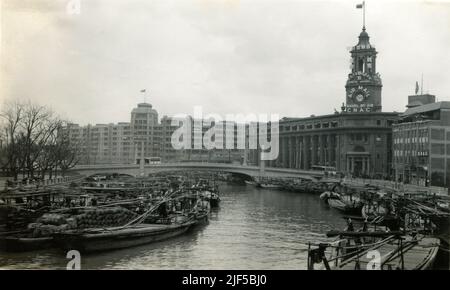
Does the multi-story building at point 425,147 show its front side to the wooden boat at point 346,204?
no

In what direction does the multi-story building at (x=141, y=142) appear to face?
toward the camera

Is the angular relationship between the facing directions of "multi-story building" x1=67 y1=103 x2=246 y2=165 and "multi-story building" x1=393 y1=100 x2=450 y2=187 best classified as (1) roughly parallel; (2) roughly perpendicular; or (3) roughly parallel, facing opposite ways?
roughly perpendicular

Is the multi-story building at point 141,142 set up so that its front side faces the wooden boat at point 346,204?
yes

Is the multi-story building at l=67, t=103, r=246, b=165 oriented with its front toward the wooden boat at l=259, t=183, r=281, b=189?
no

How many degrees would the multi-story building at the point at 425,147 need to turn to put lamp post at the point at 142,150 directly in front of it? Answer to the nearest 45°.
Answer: approximately 45° to its right

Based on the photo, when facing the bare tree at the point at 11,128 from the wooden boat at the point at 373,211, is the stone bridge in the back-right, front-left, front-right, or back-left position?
front-right

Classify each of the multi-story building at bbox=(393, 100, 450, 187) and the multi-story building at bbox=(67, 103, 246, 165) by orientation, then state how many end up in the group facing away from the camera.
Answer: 0

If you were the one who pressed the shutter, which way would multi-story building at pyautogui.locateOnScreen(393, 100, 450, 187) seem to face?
facing the viewer and to the left of the viewer

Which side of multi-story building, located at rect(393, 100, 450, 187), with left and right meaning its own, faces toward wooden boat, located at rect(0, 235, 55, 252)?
front

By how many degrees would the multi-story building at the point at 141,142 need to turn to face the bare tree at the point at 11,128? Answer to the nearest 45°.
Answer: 0° — it already faces it

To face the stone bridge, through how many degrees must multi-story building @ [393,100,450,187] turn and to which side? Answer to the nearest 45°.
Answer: approximately 45° to its right

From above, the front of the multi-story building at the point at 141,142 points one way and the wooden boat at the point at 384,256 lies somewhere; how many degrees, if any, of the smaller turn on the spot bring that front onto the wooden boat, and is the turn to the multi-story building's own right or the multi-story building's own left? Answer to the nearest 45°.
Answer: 0° — it already faces it

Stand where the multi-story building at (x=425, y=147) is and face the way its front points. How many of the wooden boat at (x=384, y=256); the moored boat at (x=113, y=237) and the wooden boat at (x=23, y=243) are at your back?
0

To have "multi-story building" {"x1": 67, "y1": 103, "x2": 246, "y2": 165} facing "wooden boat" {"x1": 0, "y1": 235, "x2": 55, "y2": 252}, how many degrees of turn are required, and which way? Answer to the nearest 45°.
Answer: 0° — it already faces it
